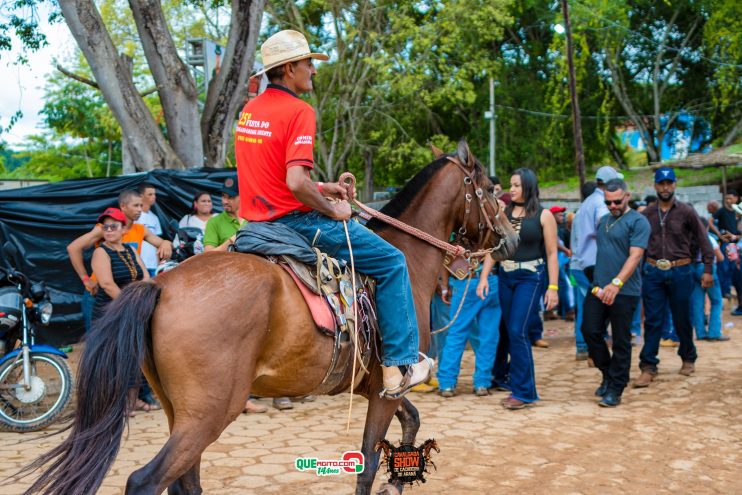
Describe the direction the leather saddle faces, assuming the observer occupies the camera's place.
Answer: facing away from the viewer and to the right of the viewer

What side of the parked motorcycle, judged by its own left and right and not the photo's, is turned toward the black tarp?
left

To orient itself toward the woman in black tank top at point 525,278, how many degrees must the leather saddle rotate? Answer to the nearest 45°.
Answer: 0° — it already faces them

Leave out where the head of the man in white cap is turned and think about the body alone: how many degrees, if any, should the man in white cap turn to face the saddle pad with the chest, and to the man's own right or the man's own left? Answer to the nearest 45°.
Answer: approximately 90° to the man's own right

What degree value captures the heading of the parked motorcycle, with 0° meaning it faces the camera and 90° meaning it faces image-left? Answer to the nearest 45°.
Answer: approximately 270°

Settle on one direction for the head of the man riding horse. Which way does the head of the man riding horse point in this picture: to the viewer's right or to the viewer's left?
to the viewer's right
